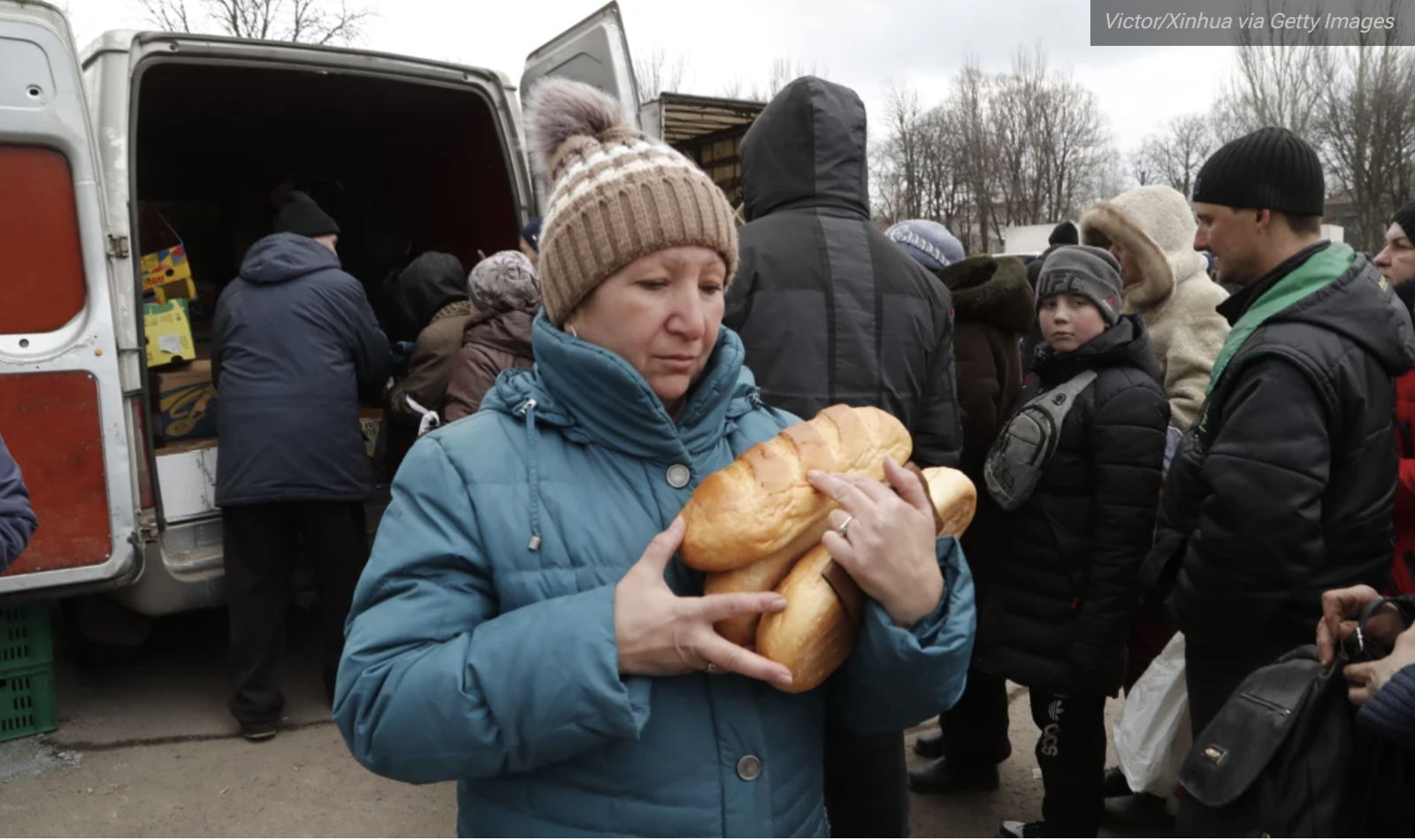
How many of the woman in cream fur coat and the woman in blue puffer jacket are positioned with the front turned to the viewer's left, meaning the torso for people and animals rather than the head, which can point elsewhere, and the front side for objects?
1

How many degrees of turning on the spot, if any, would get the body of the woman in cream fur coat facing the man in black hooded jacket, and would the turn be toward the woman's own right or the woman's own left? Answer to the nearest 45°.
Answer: approximately 45° to the woman's own left

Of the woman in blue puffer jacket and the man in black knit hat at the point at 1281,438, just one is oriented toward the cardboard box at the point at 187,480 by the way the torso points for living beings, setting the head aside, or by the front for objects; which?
the man in black knit hat

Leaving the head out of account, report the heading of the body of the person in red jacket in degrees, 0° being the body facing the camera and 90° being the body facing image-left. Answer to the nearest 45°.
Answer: approximately 90°

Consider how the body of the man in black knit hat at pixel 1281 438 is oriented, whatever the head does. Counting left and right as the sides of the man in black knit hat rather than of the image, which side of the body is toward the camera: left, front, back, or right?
left

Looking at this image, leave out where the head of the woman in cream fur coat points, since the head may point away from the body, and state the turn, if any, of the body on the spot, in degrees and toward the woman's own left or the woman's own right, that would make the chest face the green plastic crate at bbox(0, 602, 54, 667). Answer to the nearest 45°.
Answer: approximately 45° to the woman's own left

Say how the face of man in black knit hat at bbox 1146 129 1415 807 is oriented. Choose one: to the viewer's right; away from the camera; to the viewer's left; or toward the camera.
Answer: to the viewer's left

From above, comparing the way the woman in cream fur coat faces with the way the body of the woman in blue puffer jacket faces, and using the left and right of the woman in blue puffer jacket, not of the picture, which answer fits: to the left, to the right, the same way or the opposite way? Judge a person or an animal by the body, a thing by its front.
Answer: to the right

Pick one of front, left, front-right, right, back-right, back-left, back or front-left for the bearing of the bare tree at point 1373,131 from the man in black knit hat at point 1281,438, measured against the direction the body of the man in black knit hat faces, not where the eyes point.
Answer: right

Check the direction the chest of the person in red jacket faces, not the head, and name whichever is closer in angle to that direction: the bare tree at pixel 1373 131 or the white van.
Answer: the white van

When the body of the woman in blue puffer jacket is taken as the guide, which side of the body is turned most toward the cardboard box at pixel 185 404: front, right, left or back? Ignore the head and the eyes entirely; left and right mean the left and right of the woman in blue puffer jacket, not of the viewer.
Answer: back
